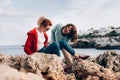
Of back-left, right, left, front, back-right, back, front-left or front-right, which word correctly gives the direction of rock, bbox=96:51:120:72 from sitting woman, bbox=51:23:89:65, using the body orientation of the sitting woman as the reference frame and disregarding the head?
front-left
